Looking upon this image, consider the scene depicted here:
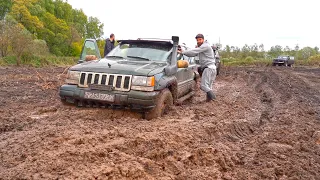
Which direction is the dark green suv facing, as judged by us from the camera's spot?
facing the viewer and to the left of the viewer

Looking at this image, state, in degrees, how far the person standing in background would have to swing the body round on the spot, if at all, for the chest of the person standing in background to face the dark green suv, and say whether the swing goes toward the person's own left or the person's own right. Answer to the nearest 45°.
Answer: approximately 45° to the person's own right

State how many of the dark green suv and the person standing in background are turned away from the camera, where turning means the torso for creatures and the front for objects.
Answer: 0
